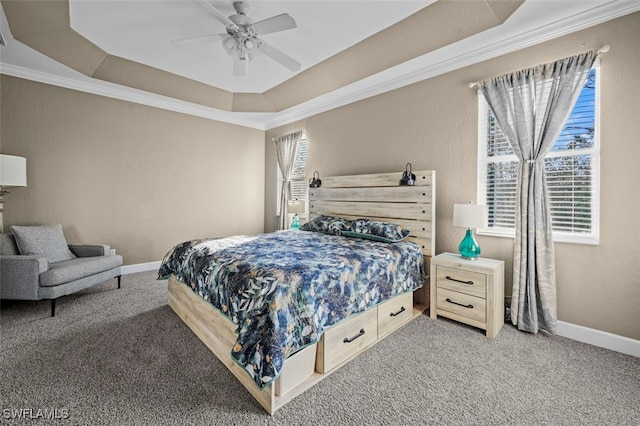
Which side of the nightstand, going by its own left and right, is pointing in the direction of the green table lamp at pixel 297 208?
right

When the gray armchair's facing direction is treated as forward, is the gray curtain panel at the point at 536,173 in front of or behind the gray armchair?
in front

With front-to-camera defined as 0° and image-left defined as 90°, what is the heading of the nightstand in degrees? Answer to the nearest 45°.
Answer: approximately 45°

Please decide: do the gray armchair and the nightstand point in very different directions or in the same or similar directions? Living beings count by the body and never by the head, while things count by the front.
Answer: very different directions

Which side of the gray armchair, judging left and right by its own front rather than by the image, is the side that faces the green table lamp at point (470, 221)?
front

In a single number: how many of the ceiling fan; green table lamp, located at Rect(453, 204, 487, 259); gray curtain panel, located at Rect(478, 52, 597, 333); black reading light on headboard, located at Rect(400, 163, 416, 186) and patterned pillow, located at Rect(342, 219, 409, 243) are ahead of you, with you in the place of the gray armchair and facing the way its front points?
5

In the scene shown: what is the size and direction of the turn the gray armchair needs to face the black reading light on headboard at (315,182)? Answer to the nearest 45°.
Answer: approximately 45° to its left

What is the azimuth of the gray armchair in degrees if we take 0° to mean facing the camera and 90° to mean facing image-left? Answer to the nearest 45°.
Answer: approximately 315°

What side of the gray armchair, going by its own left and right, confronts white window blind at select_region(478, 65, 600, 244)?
front

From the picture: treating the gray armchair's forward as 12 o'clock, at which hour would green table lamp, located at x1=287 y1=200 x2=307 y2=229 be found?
The green table lamp is roughly at 11 o'clock from the gray armchair.

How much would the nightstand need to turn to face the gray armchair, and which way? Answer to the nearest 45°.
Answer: approximately 45° to its right

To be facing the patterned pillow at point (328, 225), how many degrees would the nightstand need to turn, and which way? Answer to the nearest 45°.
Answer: approximately 45° to its right
